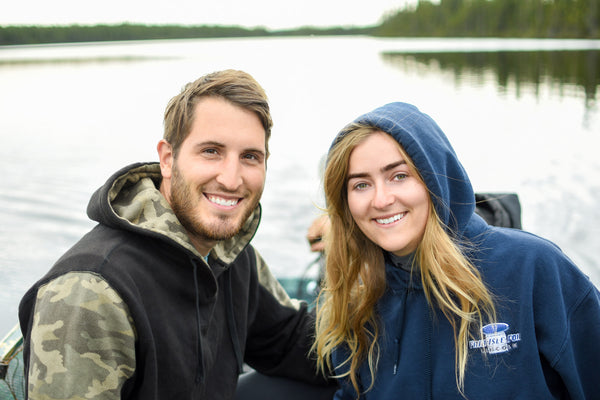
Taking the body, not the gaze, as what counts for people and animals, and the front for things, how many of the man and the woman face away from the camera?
0

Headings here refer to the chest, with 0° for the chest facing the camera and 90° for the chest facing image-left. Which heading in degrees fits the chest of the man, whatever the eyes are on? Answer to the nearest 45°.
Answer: approximately 315°
